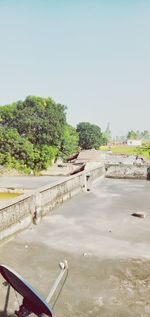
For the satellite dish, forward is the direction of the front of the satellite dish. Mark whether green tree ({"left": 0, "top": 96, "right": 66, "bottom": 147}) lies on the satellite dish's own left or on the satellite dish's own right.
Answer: on the satellite dish's own left

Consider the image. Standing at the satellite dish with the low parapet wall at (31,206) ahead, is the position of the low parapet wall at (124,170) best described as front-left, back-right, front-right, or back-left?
front-right

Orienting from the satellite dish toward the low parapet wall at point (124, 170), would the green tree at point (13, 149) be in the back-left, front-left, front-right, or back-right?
front-left

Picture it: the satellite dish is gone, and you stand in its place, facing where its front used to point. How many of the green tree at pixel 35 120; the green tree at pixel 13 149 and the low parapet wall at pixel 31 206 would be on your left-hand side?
3

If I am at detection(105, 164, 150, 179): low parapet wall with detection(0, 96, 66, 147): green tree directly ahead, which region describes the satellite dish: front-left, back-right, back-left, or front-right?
back-left

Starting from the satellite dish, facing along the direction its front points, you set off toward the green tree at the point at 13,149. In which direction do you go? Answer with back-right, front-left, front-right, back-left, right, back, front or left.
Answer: left

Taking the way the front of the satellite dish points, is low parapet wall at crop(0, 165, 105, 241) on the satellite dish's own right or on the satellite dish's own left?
on the satellite dish's own left
